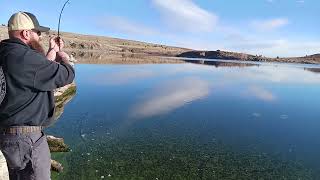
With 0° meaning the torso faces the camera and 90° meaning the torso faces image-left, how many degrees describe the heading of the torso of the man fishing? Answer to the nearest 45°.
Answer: approximately 225°
